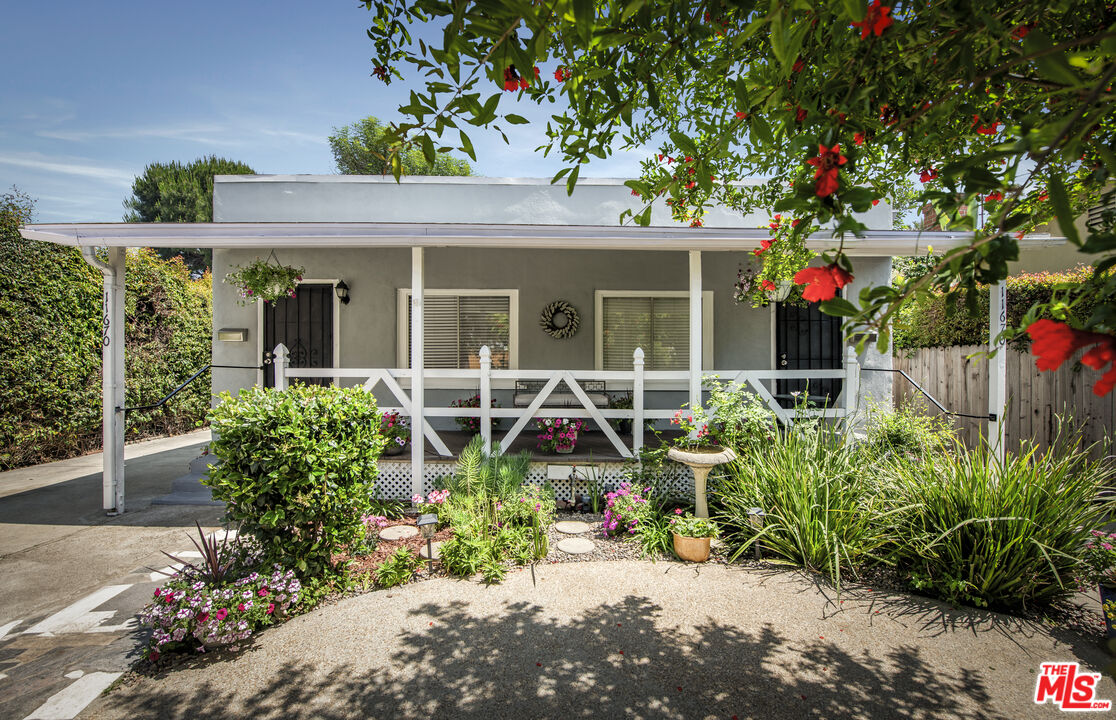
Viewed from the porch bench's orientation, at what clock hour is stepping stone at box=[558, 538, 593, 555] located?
The stepping stone is roughly at 12 o'clock from the porch bench.

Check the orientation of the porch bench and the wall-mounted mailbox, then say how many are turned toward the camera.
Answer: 2

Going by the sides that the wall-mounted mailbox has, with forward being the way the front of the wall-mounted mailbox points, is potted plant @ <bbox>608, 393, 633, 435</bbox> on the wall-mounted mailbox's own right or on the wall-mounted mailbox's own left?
on the wall-mounted mailbox's own left

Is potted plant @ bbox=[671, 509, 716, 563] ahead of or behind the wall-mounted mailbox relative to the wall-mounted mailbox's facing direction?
ahead

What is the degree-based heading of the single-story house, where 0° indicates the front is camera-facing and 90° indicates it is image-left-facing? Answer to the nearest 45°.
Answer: approximately 0°

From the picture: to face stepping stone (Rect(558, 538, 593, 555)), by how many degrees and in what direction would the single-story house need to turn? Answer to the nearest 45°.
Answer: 0° — it already faces it

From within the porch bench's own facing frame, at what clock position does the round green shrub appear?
The round green shrub is roughly at 1 o'clock from the porch bench.

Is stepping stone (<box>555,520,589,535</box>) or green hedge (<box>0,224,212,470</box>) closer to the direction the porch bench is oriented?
the stepping stone

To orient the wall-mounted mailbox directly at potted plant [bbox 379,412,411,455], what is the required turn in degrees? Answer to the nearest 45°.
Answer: approximately 45° to its left

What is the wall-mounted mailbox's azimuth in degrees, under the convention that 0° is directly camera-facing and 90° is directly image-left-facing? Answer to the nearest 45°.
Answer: approximately 0°
